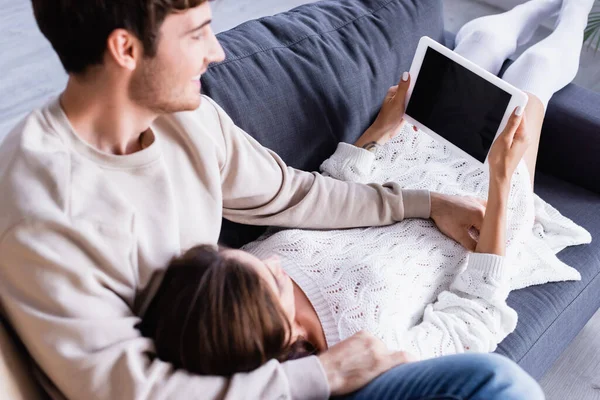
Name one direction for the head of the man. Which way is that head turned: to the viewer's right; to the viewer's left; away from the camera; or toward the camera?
to the viewer's right

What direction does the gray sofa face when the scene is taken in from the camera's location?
facing the viewer and to the right of the viewer
